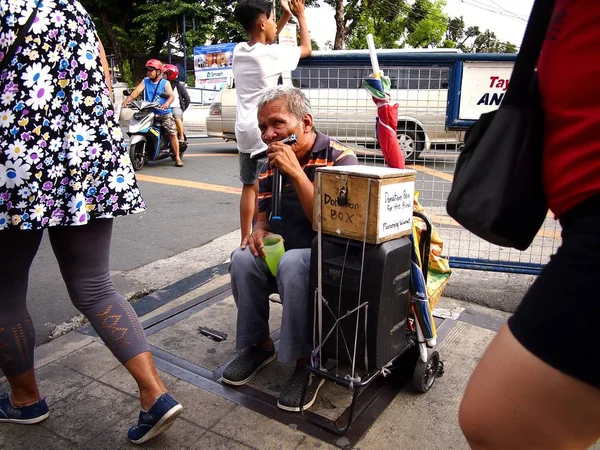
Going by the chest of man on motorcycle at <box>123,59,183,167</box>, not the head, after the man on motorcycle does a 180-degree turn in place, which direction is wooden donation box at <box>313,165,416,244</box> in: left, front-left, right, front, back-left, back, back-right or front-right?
back-right

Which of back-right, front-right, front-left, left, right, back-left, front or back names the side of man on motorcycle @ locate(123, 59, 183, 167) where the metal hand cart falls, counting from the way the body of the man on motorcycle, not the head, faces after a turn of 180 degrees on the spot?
back-right

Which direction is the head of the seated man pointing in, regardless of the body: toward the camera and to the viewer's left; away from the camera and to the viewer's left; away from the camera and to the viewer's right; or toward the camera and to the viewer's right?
toward the camera and to the viewer's left

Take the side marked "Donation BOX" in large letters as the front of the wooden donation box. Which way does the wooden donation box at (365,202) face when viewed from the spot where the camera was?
facing the viewer and to the left of the viewer

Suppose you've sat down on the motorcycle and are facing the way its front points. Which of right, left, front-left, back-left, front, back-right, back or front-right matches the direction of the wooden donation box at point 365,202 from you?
front-left

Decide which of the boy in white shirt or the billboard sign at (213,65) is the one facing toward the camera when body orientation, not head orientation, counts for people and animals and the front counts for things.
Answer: the billboard sign

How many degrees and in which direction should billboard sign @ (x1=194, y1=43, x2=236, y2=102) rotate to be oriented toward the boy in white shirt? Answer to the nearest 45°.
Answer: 0° — it already faces them

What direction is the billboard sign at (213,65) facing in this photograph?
toward the camera

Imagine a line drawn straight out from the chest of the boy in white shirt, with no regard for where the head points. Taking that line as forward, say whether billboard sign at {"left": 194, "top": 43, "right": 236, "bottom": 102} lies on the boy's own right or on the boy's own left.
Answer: on the boy's own left

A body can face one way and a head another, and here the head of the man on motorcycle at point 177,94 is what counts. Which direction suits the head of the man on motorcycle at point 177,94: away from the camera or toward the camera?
toward the camera

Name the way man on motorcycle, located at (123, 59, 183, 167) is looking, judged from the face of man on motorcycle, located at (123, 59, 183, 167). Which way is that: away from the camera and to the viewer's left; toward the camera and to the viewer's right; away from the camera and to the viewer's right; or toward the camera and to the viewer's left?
toward the camera and to the viewer's left

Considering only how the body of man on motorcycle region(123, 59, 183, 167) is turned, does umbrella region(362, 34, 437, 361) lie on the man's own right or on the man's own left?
on the man's own left

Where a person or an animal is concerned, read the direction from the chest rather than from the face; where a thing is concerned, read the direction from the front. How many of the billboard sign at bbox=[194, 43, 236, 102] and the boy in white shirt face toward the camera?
1

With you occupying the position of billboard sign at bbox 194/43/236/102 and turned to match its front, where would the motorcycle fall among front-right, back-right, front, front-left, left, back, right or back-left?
front

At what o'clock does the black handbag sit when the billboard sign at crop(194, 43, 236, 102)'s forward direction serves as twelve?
The black handbag is roughly at 12 o'clock from the billboard sign.
